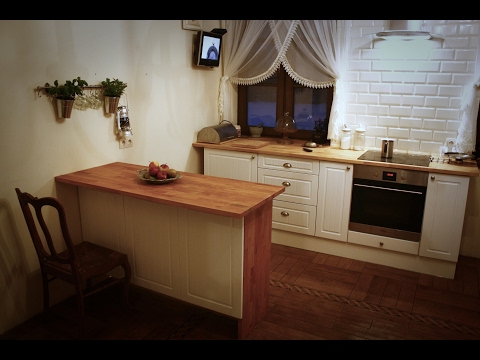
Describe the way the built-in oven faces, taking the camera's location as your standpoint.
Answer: facing the viewer

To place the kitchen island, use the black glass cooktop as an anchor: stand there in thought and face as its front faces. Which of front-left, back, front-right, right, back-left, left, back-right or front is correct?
front-right

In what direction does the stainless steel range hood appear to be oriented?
toward the camera

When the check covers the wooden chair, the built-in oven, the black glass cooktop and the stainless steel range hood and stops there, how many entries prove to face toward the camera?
3

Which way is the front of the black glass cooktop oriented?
toward the camera

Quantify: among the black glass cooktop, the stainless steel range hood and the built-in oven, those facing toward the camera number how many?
3

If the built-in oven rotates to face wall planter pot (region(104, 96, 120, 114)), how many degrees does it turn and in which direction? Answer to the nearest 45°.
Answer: approximately 45° to its right
